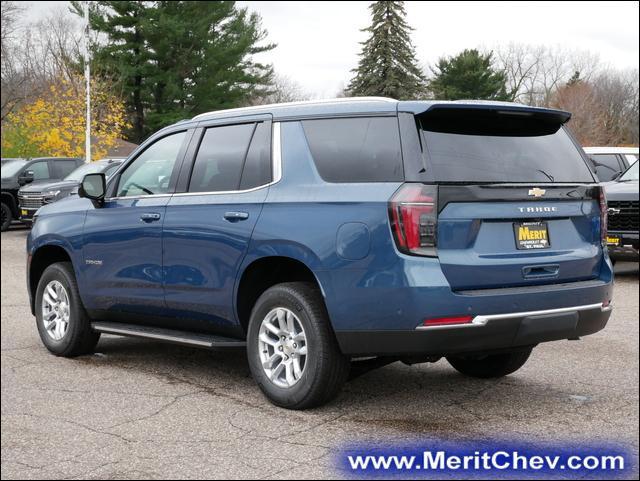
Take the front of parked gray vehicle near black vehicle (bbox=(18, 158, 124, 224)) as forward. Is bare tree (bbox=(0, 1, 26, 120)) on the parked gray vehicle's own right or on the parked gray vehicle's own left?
on the parked gray vehicle's own right

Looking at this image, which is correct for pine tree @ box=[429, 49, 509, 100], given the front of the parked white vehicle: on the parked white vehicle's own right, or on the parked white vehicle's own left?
on the parked white vehicle's own right

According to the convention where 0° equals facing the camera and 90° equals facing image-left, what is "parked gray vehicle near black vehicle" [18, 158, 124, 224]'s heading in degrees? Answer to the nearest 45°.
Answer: approximately 45°

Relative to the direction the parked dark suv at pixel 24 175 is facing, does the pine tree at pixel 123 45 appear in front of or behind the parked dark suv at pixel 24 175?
behind

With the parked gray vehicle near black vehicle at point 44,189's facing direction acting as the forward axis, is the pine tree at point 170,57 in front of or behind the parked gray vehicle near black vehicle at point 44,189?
behind

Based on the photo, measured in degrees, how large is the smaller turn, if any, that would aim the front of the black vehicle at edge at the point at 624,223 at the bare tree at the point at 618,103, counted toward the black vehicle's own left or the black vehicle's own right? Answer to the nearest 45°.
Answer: approximately 135° to the black vehicle's own right

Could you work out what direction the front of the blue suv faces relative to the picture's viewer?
facing away from the viewer and to the left of the viewer

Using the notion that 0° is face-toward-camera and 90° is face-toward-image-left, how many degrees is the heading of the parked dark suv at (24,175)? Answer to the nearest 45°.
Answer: approximately 45°

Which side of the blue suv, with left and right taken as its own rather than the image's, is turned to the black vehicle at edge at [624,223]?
right

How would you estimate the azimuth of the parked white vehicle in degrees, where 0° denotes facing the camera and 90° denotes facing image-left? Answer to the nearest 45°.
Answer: approximately 45°

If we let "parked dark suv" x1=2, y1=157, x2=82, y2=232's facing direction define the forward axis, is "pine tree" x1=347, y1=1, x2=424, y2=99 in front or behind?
behind
